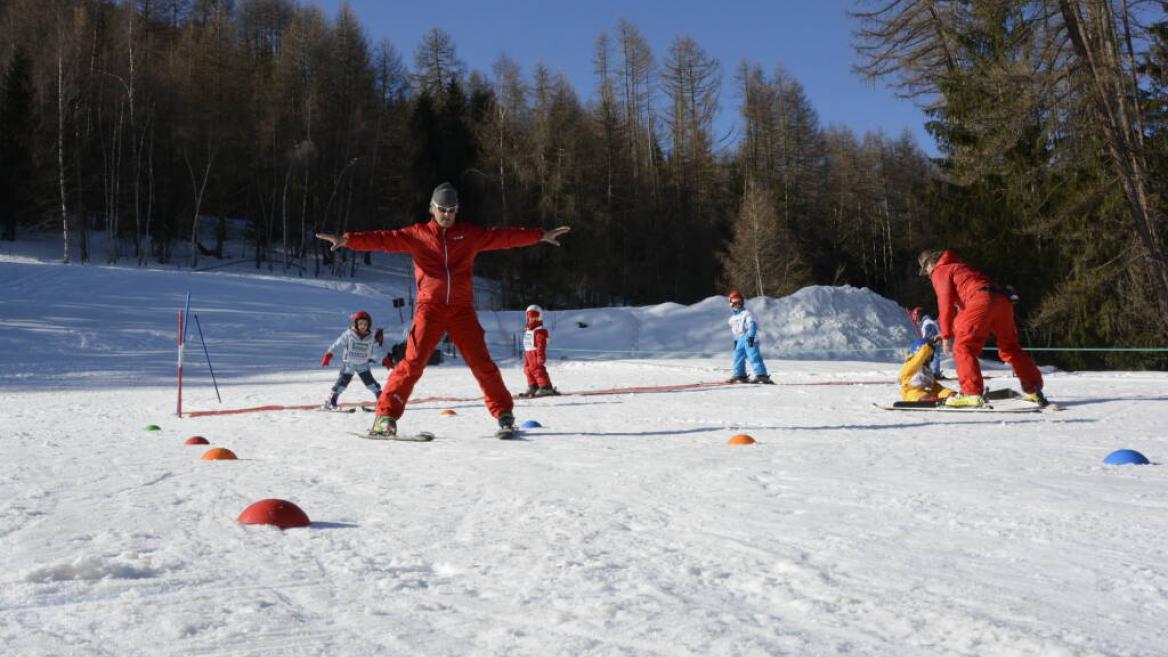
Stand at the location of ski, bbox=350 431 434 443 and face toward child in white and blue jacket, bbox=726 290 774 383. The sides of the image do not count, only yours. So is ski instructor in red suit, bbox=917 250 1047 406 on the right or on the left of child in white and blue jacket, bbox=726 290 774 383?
right

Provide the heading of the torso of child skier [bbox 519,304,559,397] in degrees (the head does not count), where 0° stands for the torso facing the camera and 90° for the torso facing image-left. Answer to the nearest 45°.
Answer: approximately 45°

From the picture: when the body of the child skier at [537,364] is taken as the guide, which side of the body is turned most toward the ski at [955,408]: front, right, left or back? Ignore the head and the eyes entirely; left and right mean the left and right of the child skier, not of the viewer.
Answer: left

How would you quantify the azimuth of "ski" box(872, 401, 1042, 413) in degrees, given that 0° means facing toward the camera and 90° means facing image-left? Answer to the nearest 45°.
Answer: approximately 90°

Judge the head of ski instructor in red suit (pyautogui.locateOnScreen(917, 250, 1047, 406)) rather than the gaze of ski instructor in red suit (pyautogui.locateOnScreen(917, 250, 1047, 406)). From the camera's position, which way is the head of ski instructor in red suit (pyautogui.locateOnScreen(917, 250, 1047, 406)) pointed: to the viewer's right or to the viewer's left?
to the viewer's left

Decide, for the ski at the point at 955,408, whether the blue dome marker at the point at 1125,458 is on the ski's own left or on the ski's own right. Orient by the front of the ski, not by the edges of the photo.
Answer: on the ski's own left

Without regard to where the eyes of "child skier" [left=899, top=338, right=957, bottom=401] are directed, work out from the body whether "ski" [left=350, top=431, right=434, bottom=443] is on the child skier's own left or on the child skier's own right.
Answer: on the child skier's own right

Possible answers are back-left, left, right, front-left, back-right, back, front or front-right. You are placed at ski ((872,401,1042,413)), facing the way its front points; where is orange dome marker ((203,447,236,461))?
front-left
